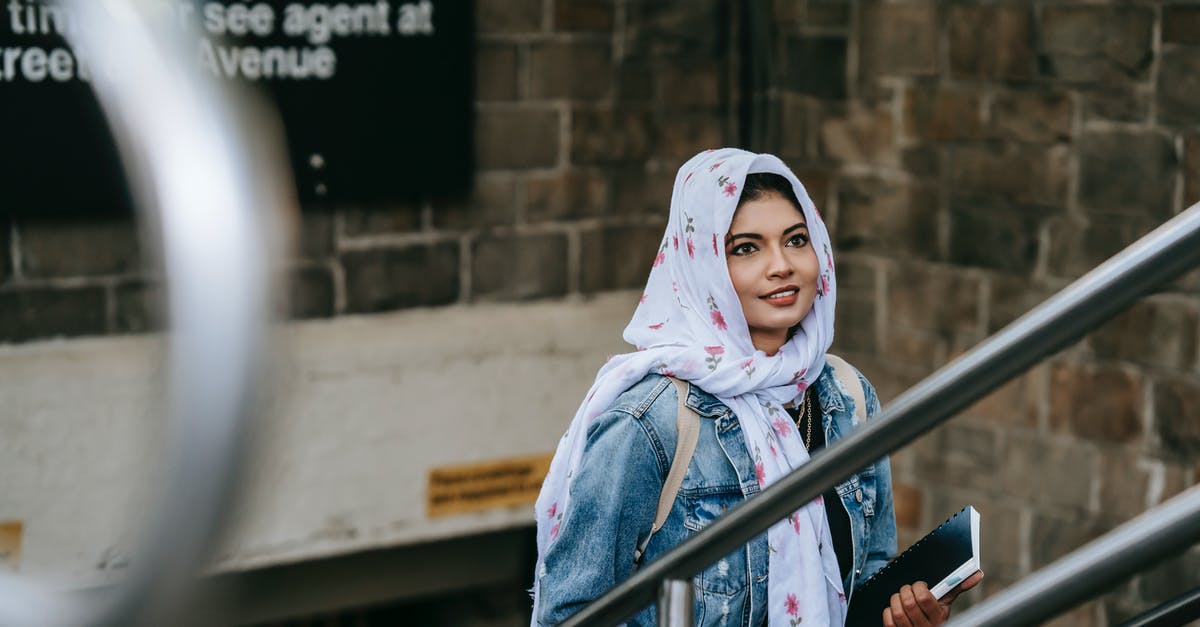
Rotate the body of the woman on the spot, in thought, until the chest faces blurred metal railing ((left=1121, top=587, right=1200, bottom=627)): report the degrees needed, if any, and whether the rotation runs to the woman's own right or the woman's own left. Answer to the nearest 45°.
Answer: approximately 45° to the woman's own left

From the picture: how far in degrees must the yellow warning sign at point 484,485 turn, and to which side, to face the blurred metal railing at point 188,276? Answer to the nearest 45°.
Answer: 0° — it already faces it

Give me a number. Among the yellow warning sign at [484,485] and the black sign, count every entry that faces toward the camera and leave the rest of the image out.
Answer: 2

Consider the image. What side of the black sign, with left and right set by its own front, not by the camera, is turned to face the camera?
front

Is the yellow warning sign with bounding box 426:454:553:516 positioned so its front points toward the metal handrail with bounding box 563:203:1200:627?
yes

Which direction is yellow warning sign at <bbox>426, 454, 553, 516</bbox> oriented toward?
toward the camera

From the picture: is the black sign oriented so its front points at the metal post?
yes

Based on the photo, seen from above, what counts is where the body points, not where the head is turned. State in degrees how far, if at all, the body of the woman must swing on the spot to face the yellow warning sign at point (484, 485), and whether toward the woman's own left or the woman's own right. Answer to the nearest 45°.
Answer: approximately 135° to the woman's own left

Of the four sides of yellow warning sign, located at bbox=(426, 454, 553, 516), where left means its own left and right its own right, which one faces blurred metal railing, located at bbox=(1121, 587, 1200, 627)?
front

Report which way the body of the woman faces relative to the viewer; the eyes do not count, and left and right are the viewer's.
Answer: facing the viewer and to the right of the viewer

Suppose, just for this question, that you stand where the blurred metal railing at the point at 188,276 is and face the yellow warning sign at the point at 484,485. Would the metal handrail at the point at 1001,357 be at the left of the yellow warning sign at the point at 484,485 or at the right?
right

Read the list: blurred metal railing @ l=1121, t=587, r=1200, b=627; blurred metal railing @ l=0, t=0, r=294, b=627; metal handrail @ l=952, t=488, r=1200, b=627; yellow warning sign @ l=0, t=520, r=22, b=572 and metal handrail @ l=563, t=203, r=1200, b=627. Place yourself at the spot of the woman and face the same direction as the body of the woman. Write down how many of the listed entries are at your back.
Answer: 1

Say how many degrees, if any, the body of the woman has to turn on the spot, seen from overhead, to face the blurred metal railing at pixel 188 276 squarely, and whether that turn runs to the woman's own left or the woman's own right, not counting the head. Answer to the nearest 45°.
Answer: approximately 45° to the woman's own right
